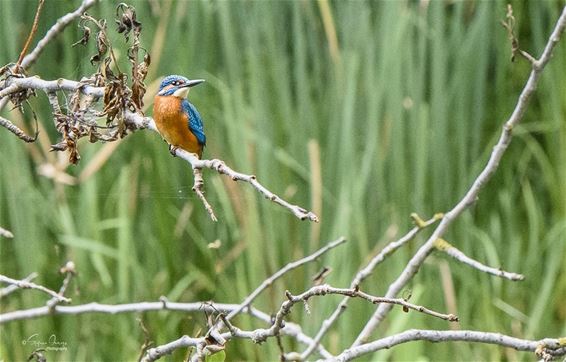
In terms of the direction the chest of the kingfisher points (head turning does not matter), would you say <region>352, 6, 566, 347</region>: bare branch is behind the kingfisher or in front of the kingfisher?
behind

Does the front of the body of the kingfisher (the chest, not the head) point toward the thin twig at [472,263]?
no

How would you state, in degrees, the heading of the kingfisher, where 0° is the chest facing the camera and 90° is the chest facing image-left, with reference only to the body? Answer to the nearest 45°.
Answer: approximately 45°
